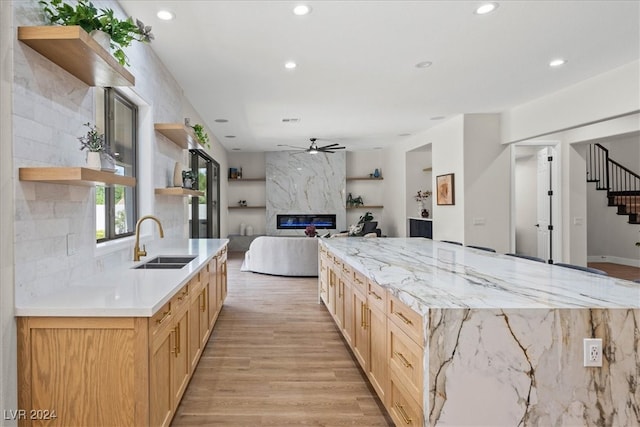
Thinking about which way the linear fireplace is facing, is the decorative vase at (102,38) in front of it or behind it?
in front

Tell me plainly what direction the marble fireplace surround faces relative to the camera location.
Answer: facing the viewer

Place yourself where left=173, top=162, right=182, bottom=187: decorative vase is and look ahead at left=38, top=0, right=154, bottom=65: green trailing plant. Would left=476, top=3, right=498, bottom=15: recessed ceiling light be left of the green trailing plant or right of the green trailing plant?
left

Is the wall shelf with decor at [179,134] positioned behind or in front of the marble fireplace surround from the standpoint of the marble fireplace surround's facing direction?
in front

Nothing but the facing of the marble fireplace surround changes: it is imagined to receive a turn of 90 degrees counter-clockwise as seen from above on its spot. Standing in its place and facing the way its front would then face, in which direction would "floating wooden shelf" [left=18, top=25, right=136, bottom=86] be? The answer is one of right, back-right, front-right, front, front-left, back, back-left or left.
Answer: right

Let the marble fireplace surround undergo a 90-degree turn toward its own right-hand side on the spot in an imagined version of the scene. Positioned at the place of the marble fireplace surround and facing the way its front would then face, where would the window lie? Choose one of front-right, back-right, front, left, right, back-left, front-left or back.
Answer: left

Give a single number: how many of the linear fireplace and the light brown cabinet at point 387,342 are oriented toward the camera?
1

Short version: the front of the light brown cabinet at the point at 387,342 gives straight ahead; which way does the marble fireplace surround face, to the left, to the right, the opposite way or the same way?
to the left

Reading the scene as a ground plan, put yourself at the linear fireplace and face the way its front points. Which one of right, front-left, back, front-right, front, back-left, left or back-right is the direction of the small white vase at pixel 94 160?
front

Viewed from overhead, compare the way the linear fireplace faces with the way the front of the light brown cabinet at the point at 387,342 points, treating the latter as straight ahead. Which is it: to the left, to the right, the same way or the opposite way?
to the left

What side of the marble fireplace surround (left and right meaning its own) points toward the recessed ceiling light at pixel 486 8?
front

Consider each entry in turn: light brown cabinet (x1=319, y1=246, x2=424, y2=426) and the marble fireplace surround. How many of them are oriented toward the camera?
1

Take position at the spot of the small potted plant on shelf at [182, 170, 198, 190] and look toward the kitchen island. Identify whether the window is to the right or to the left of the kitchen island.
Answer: right

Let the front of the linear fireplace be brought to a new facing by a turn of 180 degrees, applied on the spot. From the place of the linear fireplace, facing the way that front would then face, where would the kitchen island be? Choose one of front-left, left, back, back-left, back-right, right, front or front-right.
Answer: back

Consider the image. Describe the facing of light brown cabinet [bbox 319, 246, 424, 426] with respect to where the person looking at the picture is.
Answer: facing to the left of the viewer

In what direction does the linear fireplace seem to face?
toward the camera

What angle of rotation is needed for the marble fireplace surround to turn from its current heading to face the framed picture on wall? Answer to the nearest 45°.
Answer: approximately 45° to its left

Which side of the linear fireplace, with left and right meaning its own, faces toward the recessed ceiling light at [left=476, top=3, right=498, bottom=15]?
front
